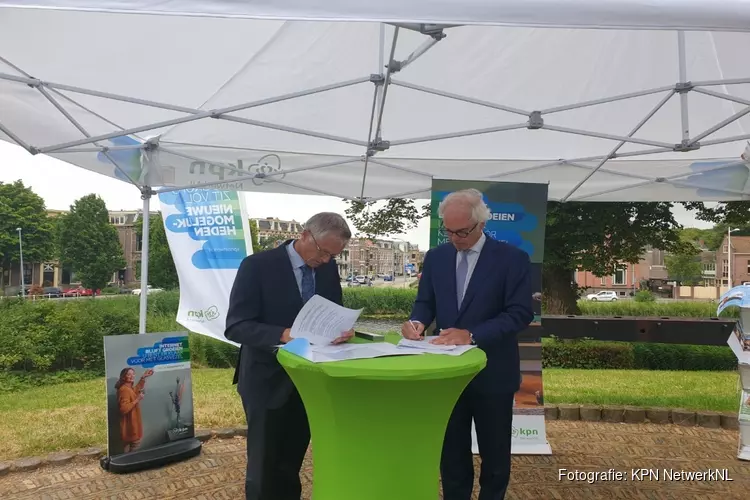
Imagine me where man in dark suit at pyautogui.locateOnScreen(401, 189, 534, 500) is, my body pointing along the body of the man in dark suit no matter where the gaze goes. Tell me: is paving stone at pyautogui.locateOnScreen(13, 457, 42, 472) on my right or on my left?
on my right

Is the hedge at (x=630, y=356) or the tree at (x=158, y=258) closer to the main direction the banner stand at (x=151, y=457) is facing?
the hedge

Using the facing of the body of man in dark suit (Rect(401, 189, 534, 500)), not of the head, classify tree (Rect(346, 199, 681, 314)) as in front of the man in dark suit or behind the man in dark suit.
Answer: behind
